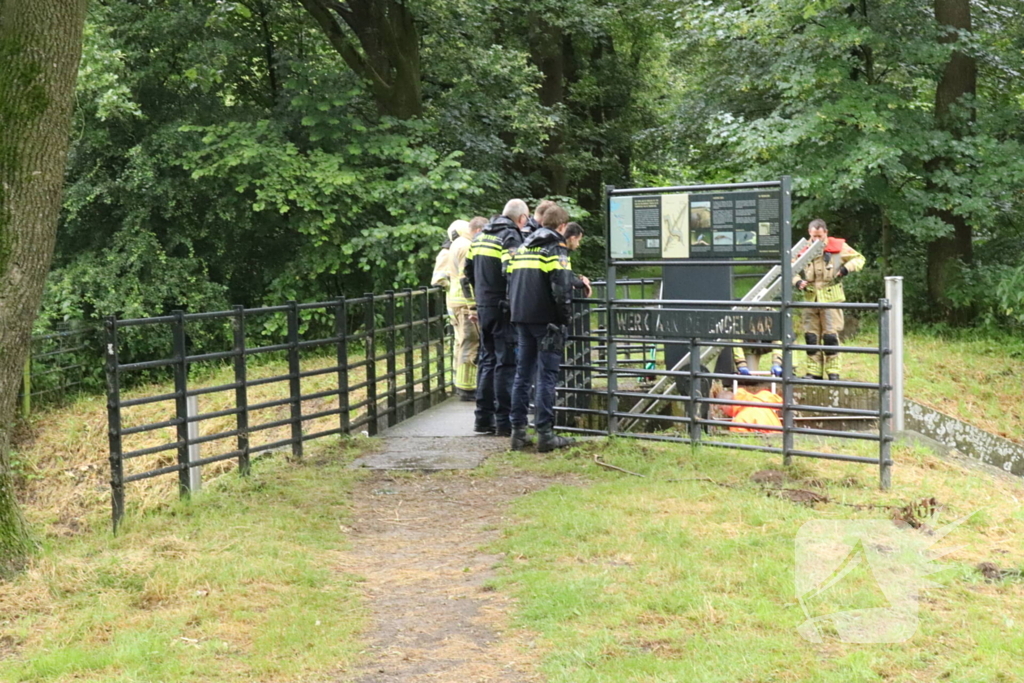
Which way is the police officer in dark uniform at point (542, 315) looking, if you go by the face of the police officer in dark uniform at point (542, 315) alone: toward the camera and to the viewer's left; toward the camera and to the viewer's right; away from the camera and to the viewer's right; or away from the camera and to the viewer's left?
away from the camera and to the viewer's right

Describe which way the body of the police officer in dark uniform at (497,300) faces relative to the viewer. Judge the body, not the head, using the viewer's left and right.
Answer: facing away from the viewer and to the right of the viewer

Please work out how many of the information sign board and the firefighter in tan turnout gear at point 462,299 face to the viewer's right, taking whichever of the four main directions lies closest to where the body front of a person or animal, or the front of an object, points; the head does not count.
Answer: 1

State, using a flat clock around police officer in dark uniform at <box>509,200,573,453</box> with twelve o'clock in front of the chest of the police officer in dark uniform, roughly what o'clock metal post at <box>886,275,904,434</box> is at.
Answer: The metal post is roughly at 1 o'clock from the police officer in dark uniform.

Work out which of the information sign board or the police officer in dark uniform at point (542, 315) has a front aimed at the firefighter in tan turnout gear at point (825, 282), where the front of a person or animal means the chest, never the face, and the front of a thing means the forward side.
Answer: the police officer in dark uniform

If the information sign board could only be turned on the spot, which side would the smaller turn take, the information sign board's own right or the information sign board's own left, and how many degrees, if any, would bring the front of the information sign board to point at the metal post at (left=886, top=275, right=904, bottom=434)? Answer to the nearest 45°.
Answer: approximately 135° to the information sign board's own left

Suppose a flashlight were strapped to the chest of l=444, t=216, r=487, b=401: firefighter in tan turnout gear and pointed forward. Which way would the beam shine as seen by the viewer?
to the viewer's right

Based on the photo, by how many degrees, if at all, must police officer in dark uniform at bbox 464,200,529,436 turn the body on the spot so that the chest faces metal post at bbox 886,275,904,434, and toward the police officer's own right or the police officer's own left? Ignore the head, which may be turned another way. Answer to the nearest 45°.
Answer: approximately 45° to the police officer's own right

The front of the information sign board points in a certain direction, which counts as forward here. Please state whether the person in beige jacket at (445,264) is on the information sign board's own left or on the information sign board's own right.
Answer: on the information sign board's own right

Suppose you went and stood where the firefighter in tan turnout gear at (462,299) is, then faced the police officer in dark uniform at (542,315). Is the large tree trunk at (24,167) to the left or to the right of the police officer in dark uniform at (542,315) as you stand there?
right

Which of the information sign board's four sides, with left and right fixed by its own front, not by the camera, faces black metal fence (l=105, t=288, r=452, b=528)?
right

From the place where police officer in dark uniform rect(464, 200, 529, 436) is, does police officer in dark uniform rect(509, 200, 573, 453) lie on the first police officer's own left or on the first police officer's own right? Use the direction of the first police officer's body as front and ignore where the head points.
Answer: on the first police officer's own right

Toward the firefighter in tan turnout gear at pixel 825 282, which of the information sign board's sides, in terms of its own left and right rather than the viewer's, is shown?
back

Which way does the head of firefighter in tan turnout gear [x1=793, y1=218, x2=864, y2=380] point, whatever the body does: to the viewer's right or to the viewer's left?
to the viewer's left

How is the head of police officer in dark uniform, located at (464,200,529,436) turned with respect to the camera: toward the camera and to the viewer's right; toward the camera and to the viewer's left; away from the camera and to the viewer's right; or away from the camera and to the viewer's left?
away from the camera and to the viewer's right

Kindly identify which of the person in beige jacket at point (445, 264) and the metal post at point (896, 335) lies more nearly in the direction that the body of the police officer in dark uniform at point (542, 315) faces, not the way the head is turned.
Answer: the metal post
